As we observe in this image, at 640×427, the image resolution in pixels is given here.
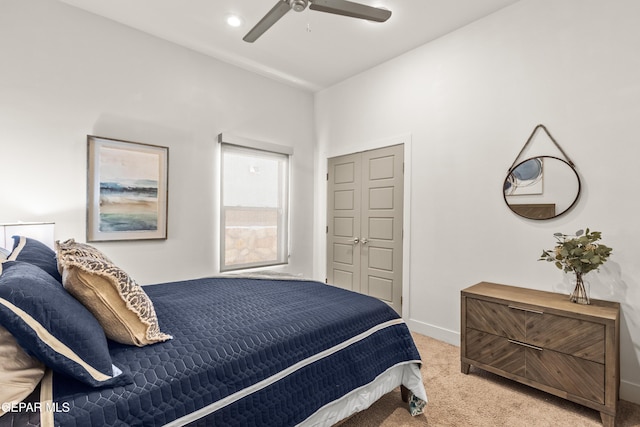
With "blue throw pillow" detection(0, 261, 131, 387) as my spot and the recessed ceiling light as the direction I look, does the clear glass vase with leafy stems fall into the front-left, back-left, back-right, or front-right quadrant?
front-right

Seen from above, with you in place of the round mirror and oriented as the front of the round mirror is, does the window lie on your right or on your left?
on your right

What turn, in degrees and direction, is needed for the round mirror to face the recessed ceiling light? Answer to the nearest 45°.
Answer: approximately 45° to its right

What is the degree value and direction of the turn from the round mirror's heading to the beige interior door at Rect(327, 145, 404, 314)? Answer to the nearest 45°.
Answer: approximately 90° to its right

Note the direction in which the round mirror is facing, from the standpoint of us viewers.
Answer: facing the viewer

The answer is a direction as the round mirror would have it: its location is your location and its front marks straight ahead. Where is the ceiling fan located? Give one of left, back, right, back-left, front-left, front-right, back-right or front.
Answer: front-right

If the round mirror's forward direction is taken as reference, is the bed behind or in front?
in front
